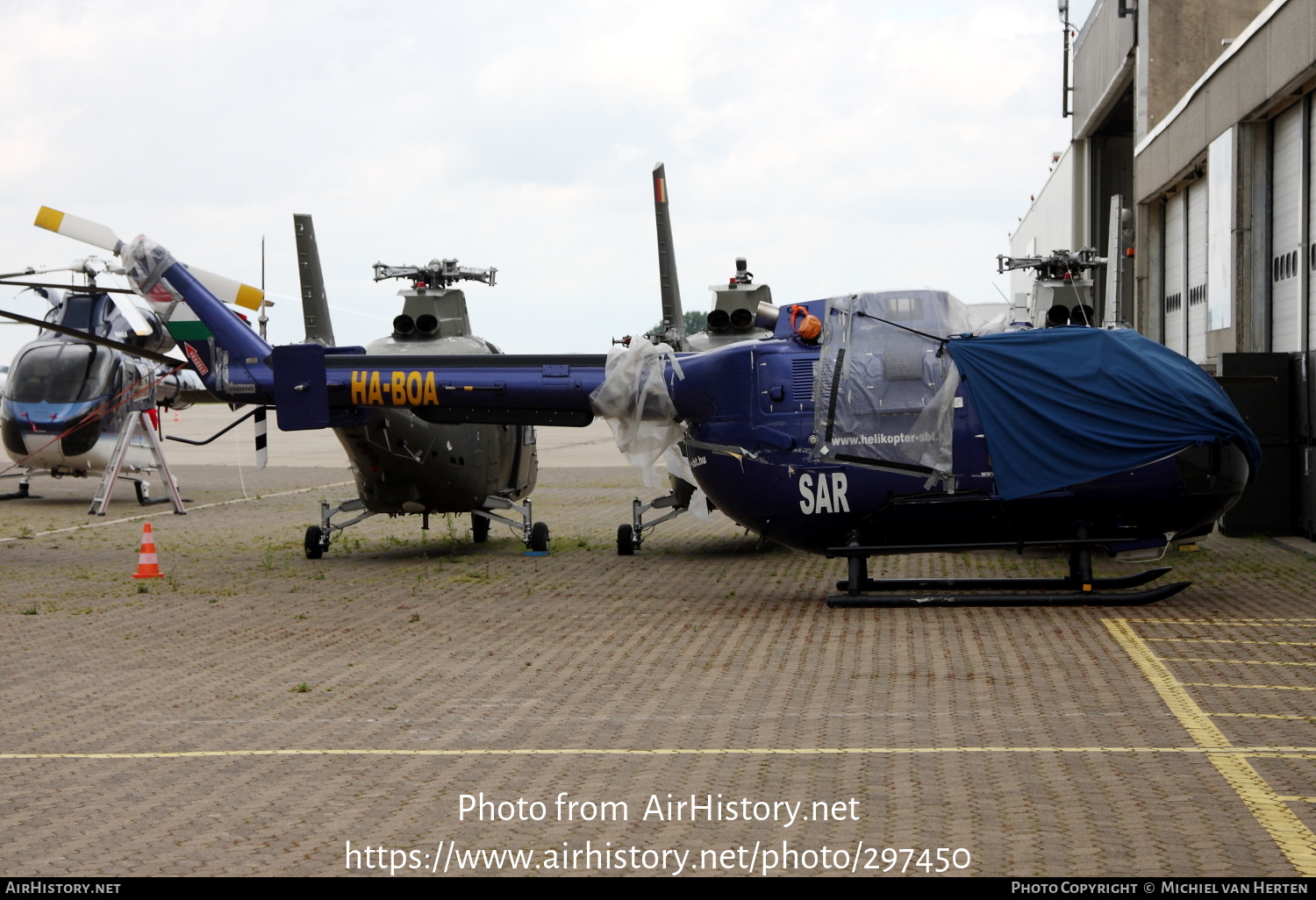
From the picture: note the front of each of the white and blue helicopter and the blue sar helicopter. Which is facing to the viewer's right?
the blue sar helicopter

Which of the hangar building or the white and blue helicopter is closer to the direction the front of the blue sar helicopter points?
the hangar building

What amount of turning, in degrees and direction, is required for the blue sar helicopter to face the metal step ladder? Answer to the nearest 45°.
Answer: approximately 135° to its left

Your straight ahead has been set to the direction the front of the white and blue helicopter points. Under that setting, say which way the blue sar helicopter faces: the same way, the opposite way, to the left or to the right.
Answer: to the left

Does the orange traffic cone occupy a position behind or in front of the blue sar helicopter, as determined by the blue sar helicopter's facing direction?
behind

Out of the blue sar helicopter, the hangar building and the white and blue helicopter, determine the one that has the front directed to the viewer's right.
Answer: the blue sar helicopter

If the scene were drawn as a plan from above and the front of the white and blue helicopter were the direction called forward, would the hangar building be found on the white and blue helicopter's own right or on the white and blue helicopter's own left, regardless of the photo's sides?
on the white and blue helicopter's own left

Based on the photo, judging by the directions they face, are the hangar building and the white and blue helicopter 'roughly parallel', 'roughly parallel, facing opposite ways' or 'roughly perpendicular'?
roughly perpendicular

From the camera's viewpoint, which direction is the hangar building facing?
to the viewer's left

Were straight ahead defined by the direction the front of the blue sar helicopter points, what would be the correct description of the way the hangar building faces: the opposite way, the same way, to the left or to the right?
the opposite way

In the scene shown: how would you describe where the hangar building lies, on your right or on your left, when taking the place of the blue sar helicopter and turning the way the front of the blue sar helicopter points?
on your left

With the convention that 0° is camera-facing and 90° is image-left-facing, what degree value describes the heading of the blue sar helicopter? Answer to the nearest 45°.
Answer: approximately 270°

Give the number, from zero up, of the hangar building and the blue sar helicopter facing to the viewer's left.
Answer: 1

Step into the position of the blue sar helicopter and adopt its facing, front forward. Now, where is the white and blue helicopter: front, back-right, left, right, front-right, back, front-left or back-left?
back-left
